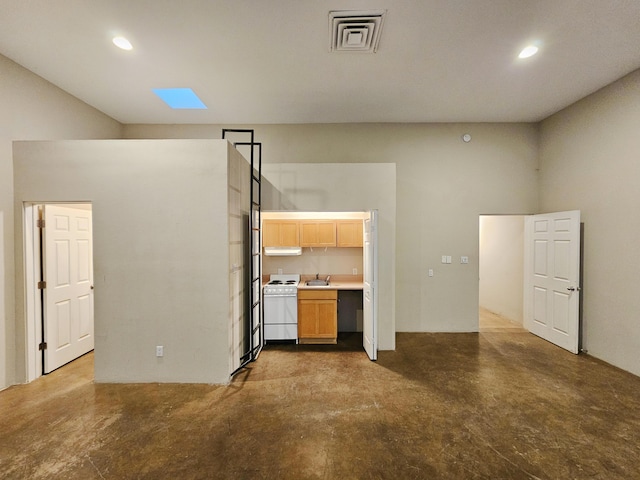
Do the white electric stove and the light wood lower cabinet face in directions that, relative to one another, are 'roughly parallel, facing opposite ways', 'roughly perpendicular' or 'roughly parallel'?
roughly parallel

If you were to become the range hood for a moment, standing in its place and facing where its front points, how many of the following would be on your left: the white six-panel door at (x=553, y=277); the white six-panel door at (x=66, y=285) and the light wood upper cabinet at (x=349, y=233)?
2

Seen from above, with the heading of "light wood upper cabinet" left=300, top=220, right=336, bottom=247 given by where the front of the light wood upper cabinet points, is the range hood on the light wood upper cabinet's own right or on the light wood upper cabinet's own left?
on the light wood upper cabinet's own right

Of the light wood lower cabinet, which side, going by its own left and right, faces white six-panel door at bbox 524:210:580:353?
left

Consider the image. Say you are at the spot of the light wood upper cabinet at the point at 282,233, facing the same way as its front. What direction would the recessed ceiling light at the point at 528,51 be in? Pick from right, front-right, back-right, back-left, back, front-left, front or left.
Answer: front-left

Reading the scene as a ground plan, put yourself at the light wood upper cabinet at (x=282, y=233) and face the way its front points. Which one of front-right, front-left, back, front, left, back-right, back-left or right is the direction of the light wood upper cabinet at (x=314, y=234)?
left

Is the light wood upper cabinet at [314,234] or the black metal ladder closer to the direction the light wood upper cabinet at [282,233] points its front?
the black metal ladder

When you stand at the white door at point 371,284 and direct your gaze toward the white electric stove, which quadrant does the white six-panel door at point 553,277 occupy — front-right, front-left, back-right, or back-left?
back-right

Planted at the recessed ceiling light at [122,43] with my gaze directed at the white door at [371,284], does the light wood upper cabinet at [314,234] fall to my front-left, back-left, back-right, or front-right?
front-left

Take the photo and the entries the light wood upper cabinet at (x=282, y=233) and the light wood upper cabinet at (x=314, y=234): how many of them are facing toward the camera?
2

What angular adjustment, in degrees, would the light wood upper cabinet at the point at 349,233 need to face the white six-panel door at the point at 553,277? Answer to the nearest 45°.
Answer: approximately 90° to its left

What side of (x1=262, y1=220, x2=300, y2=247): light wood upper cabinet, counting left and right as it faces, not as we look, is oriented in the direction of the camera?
front

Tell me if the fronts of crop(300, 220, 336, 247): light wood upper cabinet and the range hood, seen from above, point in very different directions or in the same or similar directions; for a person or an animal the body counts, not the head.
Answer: same or similar directions

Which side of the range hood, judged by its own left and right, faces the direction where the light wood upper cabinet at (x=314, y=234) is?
left

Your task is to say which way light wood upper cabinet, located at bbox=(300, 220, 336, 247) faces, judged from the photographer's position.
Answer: facing the viewer

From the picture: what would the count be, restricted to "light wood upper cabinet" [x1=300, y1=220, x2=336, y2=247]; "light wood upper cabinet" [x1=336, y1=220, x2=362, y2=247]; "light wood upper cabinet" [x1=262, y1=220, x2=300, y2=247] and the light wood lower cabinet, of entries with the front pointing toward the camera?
4

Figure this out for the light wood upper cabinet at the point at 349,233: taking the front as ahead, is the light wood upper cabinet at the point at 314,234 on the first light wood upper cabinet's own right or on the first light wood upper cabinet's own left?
on the first light wood upper cabinet's own right
